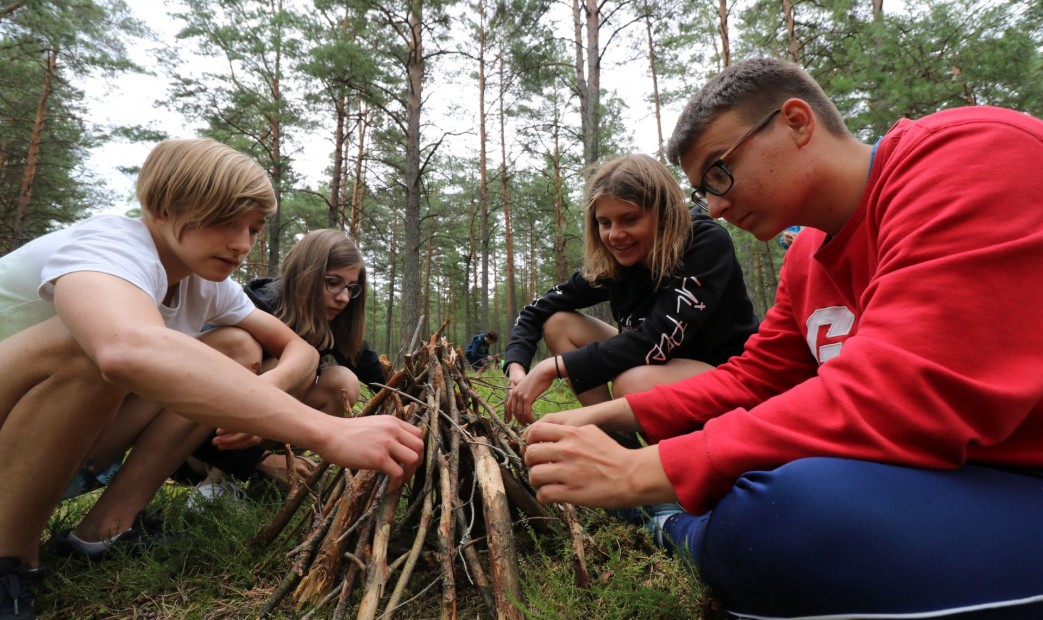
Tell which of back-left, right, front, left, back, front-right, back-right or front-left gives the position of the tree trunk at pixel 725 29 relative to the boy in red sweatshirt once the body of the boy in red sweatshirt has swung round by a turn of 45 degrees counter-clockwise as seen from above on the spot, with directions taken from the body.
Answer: back-right

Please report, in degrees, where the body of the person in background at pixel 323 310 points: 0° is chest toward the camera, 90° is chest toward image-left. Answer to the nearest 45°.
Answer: approximately 315°

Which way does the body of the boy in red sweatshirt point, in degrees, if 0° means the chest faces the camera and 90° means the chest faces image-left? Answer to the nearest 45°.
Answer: approximately 90°

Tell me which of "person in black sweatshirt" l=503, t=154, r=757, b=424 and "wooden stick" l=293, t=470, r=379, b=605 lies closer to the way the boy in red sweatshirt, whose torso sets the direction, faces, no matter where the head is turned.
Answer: the wooden stick

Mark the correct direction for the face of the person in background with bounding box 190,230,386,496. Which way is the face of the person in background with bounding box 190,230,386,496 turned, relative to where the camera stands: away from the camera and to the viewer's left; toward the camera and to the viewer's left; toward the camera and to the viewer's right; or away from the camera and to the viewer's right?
toward the camera and to the viewer's right

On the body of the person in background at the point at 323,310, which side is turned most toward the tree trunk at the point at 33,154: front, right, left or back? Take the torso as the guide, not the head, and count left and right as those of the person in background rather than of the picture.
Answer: back

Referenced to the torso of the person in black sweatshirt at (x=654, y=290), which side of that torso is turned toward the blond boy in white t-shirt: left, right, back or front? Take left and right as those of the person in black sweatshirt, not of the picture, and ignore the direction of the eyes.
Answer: front

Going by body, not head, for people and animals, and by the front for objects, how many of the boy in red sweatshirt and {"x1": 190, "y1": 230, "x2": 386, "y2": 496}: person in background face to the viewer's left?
1

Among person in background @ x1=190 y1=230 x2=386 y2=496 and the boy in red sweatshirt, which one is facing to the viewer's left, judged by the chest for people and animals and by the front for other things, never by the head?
the boy in red sweatshirt

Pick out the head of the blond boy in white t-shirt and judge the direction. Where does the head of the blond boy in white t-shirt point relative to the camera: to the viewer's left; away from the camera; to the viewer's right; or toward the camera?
to the viewer's right

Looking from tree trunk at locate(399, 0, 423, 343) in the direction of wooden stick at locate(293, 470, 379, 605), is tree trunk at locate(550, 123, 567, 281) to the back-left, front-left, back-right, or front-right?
back-left

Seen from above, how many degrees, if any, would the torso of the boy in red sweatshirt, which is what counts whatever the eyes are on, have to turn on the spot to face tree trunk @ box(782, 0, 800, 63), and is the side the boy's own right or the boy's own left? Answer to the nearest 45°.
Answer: approximately 90° to the boy's own right

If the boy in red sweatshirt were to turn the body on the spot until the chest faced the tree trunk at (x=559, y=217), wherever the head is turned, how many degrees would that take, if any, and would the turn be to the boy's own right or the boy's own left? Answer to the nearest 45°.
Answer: approximately 45° to the boy's own right

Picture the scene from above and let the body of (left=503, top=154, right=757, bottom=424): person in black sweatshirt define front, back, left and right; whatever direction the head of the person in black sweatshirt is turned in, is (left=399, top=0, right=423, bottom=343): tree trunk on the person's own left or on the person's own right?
on the person's own right

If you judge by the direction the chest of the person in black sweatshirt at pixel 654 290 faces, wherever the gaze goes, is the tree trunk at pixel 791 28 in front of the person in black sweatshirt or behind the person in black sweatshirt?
behind

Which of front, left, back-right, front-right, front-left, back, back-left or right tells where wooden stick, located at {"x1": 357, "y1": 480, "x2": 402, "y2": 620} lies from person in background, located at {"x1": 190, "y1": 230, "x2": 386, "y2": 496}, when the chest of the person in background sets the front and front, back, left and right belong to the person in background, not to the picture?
front-right
